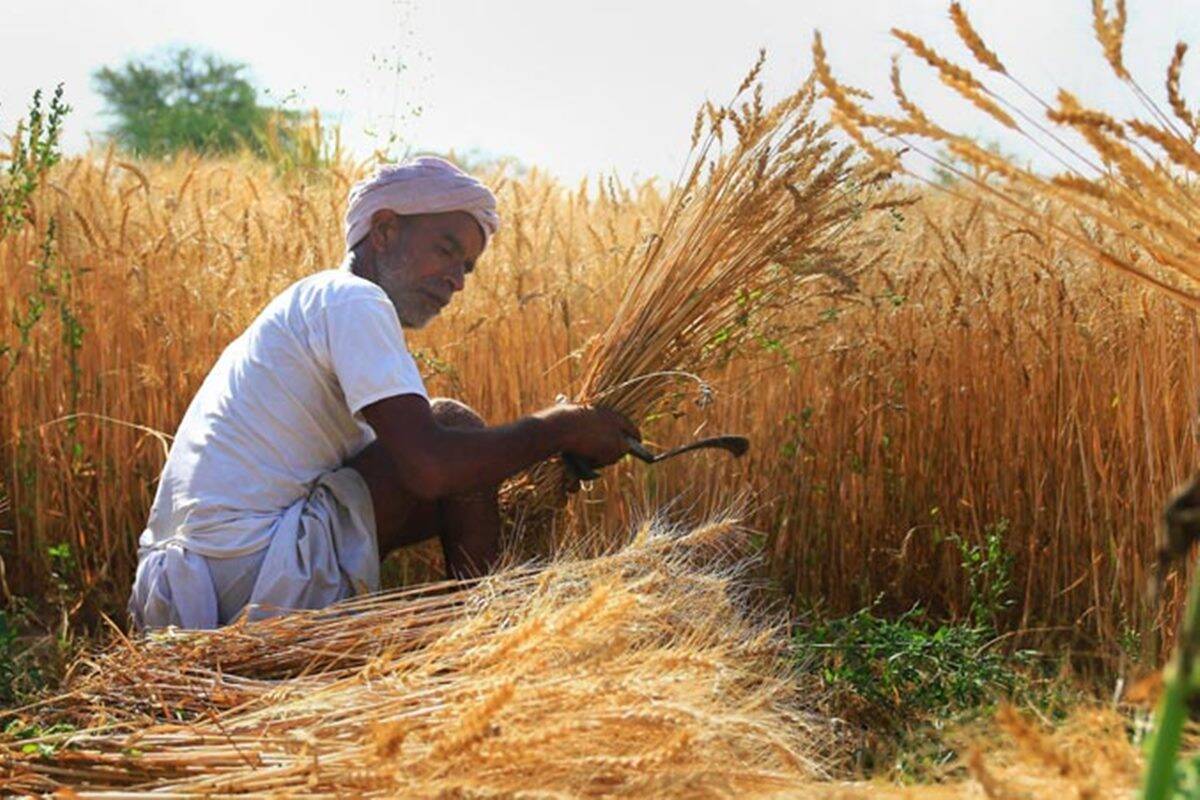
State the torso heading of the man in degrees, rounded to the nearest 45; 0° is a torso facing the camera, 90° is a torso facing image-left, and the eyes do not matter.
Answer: approximately 270°

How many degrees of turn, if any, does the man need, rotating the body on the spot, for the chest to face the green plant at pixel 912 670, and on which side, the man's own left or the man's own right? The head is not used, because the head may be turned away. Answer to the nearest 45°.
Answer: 0° — they already face it

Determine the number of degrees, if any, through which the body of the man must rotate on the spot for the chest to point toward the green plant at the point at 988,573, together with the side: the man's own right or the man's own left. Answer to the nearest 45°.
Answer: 0° — they already face it

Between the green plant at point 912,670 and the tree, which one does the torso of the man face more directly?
the green plant

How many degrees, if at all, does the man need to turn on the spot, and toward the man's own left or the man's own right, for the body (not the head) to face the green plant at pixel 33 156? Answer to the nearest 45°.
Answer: approximately 135° to the man's own left

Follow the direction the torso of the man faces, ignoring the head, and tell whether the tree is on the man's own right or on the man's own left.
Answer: on the man's own left
